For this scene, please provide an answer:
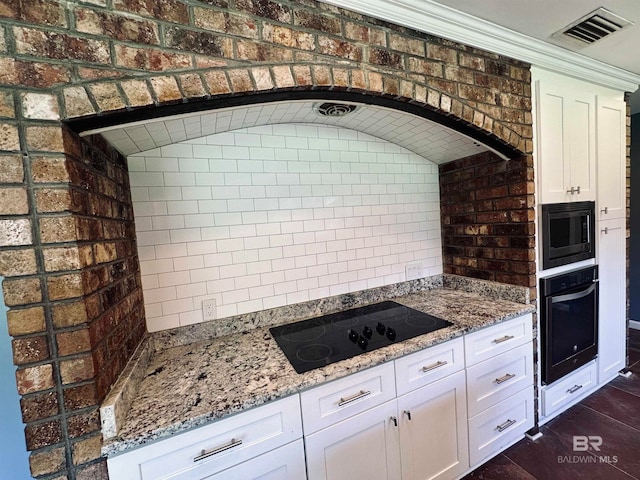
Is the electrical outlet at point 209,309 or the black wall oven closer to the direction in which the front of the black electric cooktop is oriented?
the black wall oven

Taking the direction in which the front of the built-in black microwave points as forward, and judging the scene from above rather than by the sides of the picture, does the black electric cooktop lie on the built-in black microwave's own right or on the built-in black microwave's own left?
on the built-in black microwave's own right

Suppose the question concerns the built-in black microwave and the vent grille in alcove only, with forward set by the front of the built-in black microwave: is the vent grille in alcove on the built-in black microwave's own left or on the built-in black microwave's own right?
on the built-in black microwave's own right

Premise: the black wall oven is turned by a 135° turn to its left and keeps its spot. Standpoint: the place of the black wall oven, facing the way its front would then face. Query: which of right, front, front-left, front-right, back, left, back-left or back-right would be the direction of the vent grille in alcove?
back-left

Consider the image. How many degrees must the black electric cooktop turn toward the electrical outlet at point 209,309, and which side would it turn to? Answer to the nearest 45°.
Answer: approximately 135° to its right

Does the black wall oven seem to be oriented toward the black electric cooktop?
no

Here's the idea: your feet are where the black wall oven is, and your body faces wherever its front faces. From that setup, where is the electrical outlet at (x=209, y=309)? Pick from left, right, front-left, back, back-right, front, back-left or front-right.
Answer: right

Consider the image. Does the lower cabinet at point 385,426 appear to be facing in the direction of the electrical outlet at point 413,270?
no

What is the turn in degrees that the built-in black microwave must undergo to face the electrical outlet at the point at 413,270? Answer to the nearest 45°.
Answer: approximately 90° to its right

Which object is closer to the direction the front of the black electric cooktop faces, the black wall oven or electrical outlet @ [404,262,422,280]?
the black wall oven

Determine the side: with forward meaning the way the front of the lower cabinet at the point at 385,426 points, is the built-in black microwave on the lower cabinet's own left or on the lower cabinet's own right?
on the lower cabinet's own left

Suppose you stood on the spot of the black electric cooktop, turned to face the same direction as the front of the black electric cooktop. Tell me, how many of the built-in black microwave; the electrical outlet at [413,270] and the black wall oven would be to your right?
0

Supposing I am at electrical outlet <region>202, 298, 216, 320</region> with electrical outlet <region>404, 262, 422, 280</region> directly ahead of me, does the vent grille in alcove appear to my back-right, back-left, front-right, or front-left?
front-right

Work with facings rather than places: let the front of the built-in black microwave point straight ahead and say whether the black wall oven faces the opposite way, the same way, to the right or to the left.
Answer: the same way

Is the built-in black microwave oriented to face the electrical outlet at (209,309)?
no

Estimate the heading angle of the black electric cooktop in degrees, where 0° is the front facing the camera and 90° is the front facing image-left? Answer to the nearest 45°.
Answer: approximately 315°
